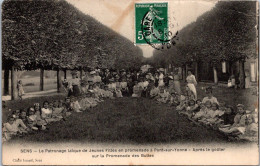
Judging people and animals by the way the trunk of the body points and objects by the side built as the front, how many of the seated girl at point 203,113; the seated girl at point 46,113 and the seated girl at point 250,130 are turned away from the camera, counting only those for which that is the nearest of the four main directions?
0

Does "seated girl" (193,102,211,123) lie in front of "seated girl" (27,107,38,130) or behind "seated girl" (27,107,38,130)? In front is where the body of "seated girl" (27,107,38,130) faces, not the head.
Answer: in front

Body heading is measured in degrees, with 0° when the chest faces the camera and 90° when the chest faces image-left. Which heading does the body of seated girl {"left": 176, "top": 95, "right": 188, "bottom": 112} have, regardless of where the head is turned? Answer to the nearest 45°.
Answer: approximately 45°

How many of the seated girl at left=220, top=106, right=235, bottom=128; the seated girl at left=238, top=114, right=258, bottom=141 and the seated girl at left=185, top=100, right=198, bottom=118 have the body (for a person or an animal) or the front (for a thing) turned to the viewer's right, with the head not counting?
0

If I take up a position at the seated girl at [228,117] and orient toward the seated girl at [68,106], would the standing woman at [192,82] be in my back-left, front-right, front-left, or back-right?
front-right

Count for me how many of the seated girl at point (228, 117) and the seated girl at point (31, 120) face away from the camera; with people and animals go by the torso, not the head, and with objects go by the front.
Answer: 0

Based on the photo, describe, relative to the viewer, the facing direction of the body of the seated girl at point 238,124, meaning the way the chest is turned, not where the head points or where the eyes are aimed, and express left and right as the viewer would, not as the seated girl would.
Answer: facing the viewer and to the left of the viewer
